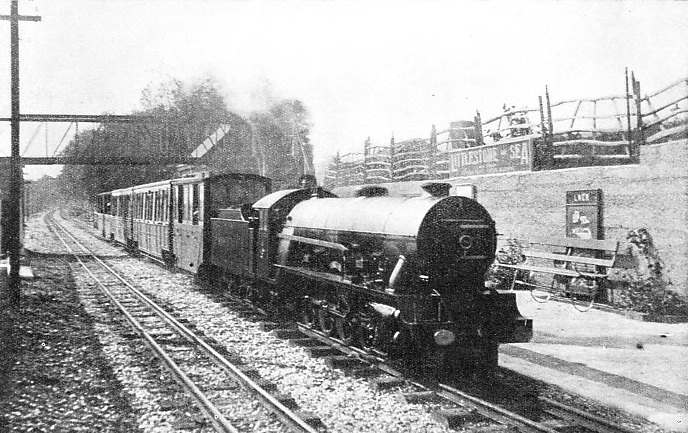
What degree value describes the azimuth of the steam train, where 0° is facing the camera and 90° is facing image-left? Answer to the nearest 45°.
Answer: approximately 315°

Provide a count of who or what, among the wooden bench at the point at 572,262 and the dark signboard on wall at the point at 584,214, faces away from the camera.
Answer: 0

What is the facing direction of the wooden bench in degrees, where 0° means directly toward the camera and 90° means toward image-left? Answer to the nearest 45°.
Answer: approximately 45°

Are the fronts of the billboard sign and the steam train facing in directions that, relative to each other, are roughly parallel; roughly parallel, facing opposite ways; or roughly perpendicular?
roughly perpendicular

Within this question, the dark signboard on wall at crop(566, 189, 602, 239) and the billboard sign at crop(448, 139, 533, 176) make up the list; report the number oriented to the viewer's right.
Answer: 0

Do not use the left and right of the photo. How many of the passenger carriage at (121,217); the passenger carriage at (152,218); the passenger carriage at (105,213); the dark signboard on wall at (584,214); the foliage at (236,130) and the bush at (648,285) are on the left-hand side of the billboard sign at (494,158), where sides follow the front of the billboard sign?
2

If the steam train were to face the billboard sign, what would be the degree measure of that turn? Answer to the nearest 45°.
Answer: approximately 90° to its left

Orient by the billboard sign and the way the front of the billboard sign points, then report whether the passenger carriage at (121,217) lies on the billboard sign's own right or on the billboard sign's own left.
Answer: on the billboard sign's own right

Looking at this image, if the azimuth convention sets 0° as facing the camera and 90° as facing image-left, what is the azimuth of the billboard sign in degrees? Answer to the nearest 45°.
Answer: approximately 45°
